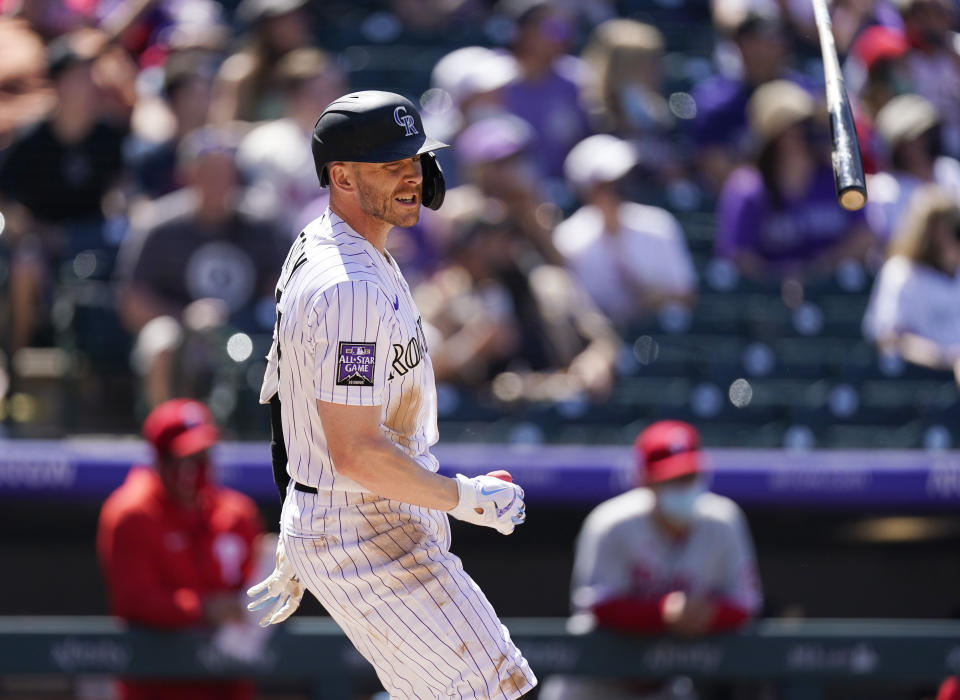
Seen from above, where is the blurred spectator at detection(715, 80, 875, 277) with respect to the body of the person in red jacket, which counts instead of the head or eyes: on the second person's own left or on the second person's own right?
on the second person's own left

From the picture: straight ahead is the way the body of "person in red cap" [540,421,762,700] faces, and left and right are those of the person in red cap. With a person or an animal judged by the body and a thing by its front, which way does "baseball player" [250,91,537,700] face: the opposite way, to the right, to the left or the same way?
to the left

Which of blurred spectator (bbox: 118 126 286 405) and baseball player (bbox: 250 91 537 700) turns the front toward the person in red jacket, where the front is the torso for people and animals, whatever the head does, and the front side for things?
the blurred spectator

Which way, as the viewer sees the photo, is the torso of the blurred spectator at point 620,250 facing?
toward the camera

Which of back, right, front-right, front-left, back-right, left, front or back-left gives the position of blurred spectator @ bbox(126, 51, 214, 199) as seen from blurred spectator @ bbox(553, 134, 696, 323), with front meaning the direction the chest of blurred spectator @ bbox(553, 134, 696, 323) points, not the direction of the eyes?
right

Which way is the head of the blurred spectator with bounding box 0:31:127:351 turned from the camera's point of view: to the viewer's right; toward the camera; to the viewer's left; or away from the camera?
toward the camera

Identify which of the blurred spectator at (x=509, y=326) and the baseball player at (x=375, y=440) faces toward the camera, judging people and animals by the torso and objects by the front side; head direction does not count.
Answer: the blurred spectator

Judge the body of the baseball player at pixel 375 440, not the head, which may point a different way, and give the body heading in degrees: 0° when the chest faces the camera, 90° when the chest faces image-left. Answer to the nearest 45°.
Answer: approximately 270°

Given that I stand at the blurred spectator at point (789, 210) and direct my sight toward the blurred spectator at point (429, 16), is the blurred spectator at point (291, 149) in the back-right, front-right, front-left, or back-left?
front-left

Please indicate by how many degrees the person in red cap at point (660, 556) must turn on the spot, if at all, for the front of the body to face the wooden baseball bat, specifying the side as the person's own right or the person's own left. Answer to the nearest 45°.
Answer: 0° — they already face it

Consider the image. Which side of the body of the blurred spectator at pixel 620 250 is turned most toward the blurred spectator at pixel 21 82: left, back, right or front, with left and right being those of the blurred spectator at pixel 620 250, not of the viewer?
right

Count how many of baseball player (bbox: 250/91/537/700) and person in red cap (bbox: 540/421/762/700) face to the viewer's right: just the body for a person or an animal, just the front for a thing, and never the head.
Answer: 1

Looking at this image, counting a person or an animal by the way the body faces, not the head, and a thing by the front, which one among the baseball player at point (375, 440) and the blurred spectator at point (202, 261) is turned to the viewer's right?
the baseball player

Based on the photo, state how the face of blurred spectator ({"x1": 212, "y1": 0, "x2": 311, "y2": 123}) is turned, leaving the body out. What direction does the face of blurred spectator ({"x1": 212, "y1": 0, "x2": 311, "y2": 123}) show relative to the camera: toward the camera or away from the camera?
toward the camera

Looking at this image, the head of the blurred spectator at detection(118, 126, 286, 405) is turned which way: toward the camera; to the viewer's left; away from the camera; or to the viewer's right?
toward the camera

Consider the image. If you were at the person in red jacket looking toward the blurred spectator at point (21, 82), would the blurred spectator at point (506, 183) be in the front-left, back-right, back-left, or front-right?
front-right

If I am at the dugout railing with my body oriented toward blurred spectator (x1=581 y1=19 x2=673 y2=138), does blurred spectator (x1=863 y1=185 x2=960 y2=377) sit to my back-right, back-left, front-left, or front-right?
front-right

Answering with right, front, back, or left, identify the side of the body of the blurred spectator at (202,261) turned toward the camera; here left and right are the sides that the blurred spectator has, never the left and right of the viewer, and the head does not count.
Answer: front

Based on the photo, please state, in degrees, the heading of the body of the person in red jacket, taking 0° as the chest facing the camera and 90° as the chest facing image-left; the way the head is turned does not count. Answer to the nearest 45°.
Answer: approximately 315°

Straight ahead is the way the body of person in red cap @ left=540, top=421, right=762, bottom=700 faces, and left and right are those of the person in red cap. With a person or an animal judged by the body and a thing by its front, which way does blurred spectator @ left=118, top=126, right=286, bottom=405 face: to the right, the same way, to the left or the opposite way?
the same way

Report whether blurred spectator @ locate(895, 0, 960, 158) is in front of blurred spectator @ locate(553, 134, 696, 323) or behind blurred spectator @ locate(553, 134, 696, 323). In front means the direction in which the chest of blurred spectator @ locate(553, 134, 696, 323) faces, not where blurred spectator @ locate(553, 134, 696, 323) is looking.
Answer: behind
